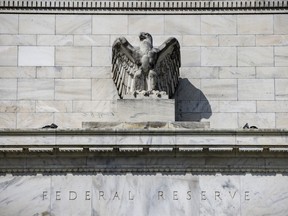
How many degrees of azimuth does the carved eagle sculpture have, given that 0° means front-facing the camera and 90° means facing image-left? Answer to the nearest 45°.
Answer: approximately 0°
